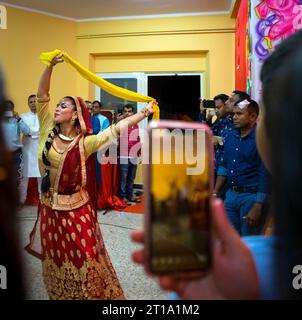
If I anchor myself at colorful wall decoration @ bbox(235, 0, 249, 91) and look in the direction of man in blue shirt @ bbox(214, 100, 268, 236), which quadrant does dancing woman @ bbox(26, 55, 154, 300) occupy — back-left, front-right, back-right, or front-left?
front-right

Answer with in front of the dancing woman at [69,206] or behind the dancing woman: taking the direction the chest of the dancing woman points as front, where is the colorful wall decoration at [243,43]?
behind

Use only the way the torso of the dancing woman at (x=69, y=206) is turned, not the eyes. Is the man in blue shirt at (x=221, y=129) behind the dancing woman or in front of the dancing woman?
behind

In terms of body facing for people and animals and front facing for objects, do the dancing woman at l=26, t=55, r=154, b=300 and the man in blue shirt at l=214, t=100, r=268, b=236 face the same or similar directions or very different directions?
same or similar directions

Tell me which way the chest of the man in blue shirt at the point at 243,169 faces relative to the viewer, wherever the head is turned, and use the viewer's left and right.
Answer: facing the viewer and to the left of the viewer

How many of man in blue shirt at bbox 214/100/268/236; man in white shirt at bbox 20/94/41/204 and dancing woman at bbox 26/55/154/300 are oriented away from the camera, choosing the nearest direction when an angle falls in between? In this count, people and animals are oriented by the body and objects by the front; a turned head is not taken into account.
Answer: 0

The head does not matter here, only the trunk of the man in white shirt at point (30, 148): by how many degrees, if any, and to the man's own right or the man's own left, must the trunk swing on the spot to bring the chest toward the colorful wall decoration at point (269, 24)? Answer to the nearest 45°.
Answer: approximately 45° to the man's own left

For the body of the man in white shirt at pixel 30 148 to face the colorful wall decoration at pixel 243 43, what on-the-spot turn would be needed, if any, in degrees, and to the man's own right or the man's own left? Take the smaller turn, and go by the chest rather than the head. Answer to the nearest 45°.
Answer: approximately 45° to the man's own left

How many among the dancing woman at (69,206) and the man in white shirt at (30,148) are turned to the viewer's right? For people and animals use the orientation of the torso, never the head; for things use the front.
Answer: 0

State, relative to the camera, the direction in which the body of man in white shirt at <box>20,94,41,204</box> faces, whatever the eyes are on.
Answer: toward the camera

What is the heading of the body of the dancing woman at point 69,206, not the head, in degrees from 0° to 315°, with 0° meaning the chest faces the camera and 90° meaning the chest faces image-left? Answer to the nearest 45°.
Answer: approximately 45°

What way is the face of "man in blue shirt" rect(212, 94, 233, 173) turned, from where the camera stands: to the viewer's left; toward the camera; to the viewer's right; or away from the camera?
to the viewer's left
